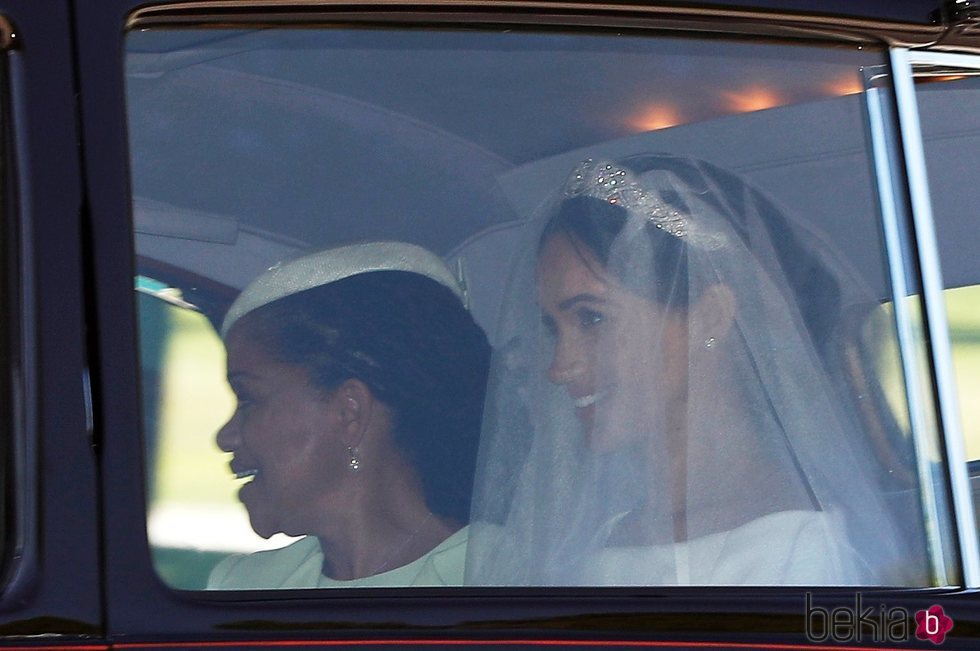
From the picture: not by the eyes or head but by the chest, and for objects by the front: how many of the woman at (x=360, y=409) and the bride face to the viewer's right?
0

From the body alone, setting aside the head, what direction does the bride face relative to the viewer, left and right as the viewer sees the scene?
facing the viewer and to the left of the viewer

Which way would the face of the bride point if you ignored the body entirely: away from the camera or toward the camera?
toward the camera

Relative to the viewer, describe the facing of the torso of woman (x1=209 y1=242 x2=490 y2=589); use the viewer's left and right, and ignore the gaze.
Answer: facing to the left of the viewer
